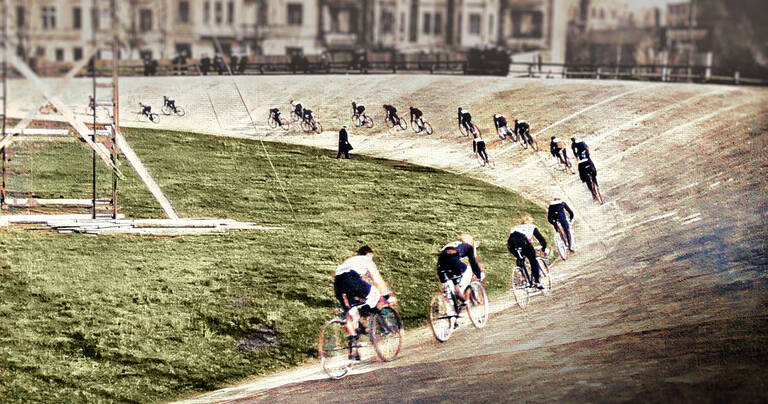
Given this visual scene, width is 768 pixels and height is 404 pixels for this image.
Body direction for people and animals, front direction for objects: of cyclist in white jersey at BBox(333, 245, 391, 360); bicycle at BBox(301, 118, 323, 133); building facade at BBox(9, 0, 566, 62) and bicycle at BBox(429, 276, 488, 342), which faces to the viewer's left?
bicycle at BBox(301, 118, 323, 133)

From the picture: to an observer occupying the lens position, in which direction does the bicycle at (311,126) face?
facing to the left of the viewer

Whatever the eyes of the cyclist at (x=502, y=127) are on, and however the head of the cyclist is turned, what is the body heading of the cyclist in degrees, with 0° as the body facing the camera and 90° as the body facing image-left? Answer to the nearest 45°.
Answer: approximately 135°

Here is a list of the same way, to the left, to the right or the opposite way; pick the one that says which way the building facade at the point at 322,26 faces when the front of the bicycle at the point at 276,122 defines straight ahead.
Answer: to the left

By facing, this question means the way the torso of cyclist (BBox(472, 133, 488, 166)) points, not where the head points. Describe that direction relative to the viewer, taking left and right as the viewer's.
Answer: facing away from the viewer and to the left of the viewer
